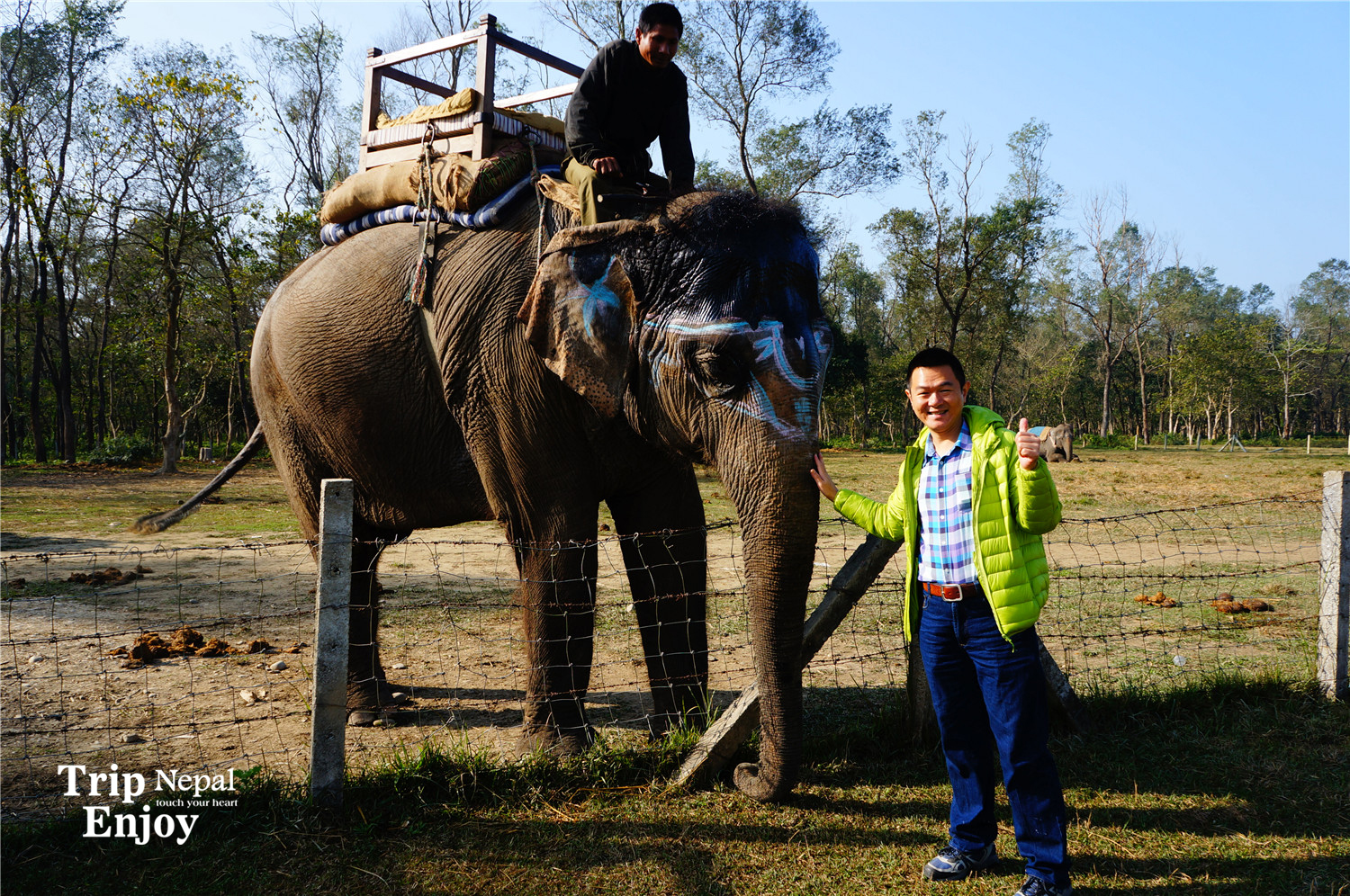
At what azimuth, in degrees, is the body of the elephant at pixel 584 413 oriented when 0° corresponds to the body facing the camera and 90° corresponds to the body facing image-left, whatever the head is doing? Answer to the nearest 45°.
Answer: approximately 315°

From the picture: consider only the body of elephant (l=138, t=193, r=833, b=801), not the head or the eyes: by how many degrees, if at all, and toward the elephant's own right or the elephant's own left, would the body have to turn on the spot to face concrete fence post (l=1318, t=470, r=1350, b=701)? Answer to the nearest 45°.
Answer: approximately 45° to the elephant's own left

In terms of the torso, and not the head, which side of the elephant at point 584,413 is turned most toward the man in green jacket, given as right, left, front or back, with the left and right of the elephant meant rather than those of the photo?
front
